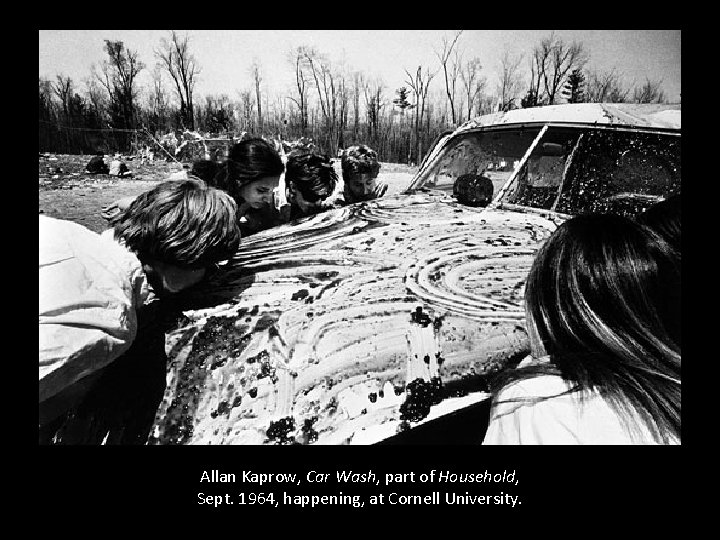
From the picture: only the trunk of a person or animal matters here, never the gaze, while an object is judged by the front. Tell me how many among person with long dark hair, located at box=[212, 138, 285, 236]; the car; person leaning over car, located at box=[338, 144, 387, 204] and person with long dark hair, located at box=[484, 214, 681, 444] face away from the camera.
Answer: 1

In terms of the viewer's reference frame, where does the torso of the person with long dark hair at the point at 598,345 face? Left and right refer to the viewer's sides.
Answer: facing away from the viewer

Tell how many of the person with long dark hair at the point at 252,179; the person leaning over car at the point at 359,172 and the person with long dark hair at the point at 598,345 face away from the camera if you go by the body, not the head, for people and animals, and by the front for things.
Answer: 1

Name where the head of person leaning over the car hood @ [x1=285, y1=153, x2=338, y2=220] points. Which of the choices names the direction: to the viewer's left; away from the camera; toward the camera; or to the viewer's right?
toward the camera

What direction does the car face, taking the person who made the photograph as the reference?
facing the viewer and to the left of the viewer

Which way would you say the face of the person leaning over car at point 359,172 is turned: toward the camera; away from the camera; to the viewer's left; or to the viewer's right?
toward the camera

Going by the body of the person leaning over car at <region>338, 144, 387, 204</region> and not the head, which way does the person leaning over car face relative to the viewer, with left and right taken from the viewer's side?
facing the viewer

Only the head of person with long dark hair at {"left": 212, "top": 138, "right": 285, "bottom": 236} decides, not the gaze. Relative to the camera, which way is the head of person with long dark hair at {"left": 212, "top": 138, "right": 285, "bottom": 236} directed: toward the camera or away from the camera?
toward the camera

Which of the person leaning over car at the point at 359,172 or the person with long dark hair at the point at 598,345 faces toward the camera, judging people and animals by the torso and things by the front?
the person leaning over car
